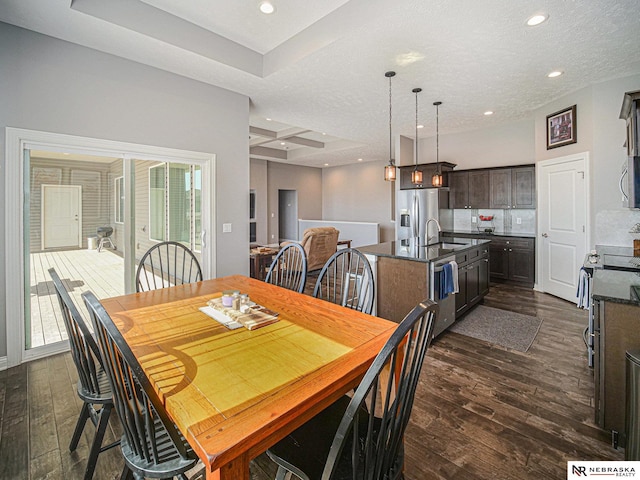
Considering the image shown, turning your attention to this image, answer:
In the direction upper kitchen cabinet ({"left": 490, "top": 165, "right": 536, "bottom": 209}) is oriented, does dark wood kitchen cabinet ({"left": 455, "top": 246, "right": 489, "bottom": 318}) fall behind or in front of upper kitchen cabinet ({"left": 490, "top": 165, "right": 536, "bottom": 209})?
in front

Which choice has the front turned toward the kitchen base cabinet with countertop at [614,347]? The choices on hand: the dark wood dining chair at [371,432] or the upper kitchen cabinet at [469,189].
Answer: the upper kitchen cabinet

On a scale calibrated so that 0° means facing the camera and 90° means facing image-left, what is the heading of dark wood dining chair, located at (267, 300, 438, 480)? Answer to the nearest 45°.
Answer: approximately 135°

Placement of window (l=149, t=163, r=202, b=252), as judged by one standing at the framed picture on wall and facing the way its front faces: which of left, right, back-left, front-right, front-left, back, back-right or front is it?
front

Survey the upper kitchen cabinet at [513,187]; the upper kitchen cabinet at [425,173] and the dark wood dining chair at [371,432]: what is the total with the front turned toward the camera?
2

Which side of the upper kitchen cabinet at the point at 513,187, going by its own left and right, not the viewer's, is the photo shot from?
front

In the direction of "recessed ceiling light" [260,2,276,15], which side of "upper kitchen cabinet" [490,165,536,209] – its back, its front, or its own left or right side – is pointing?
front

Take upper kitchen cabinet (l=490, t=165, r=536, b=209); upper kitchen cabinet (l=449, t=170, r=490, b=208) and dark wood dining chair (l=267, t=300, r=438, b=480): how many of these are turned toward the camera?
2

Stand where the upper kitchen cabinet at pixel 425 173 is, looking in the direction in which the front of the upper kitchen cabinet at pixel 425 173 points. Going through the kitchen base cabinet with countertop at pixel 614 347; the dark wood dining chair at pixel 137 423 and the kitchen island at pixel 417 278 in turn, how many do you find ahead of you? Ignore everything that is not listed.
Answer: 3

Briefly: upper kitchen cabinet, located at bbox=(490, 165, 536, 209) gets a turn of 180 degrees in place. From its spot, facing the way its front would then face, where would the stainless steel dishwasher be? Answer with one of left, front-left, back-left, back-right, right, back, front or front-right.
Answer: back

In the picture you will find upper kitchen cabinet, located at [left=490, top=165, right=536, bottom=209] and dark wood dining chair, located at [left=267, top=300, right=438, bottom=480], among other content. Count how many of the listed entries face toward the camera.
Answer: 1

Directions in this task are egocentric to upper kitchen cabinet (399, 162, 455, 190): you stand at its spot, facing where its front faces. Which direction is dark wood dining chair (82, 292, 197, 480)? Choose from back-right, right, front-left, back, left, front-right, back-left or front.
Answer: front

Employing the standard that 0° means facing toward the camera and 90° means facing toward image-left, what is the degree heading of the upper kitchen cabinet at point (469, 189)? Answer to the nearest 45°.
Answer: approximately 0°

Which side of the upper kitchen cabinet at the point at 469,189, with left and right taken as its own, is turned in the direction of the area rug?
front

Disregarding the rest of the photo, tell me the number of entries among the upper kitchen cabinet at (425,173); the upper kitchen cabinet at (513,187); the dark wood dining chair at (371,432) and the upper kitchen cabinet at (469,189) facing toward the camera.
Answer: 3
